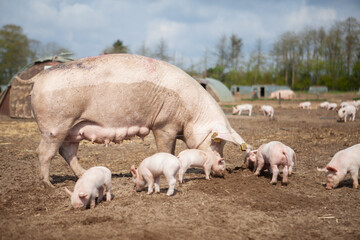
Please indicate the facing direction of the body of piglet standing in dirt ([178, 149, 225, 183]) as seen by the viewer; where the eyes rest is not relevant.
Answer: to the viewer's right

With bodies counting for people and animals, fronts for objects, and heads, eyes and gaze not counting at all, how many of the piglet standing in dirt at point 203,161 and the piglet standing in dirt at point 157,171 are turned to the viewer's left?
1

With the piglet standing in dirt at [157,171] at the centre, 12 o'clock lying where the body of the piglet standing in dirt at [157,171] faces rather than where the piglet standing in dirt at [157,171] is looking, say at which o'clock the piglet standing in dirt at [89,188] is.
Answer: the piglet standing in dirt at [89,188] is roughly at 11 o'clock from the piglet standing in dirt at [157,171].

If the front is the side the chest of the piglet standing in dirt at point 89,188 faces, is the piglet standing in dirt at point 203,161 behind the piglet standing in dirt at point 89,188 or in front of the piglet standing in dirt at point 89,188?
behind

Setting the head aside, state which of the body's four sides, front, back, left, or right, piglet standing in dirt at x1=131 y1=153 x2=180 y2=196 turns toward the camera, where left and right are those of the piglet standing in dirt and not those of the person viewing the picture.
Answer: left

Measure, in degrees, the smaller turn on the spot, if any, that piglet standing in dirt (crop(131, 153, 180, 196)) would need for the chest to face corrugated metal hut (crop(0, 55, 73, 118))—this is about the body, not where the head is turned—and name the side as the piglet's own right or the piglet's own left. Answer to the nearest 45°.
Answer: approximately 45° to the piglet's own right

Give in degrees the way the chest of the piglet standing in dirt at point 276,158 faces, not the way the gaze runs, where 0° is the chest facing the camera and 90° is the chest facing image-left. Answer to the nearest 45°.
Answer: approximately 135°

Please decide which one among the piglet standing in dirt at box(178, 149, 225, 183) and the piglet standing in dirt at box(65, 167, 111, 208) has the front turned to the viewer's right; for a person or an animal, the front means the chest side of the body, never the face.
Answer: the piglet standing in dirt at box(178, 149, 225, 183)

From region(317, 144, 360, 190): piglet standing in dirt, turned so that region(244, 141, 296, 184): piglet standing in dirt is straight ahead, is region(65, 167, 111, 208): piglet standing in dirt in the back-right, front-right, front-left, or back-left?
front-left

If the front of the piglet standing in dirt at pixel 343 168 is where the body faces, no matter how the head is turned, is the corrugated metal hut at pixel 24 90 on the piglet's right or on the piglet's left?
on the piglet's right

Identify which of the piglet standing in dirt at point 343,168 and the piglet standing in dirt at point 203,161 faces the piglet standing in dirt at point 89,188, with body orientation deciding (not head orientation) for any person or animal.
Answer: the piglet standing in dirt at point 343,168
